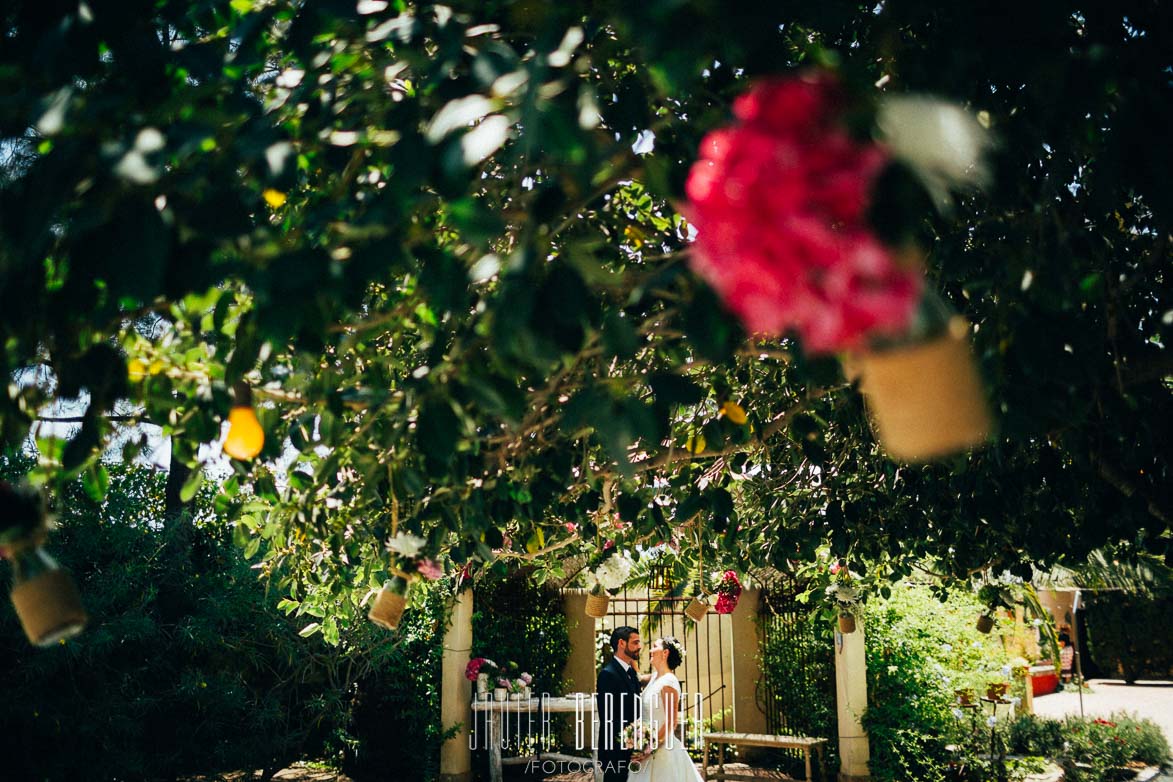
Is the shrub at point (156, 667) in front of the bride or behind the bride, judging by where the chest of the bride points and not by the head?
in front

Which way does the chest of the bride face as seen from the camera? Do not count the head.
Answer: to the viewer's left

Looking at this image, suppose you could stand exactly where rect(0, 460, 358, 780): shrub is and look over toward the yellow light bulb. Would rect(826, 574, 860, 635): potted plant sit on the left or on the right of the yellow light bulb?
left

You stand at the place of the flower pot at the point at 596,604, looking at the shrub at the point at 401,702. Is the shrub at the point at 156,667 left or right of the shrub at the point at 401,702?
left

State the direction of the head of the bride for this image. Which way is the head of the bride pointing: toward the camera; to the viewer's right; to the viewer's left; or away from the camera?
to the viewer's left

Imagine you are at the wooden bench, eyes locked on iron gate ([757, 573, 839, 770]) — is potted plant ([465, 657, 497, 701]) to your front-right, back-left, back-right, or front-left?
back-left

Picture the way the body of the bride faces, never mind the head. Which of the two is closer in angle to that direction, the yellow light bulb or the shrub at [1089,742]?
the yellow light bulb

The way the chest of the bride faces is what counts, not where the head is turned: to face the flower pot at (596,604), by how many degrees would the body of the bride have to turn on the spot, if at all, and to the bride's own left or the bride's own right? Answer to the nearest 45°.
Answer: approximately 90° to the bride's own left

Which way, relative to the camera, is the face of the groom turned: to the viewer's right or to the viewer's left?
to the viewer's right
